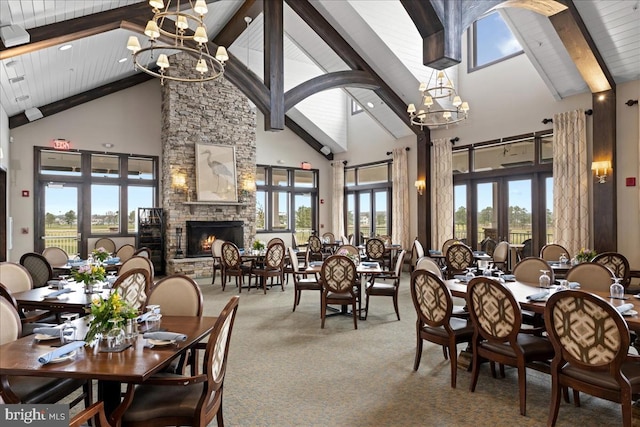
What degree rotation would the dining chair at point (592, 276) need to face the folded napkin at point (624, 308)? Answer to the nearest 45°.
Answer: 0° — it already faces it

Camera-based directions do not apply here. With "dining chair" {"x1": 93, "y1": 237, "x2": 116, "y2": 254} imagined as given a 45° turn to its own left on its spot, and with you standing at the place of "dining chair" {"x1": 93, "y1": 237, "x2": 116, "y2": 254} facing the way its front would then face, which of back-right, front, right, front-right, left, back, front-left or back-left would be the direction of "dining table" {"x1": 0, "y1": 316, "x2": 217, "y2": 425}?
front-right

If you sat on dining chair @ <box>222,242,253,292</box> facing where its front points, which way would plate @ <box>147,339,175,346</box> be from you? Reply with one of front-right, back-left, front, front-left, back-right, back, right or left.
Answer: back-right

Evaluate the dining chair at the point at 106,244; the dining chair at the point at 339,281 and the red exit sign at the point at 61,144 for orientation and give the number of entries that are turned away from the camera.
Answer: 1

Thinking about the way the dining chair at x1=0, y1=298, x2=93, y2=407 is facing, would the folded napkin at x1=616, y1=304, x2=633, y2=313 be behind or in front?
in front

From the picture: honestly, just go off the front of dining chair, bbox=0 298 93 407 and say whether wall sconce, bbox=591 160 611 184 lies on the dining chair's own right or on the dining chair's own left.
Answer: on the dining chair's own left

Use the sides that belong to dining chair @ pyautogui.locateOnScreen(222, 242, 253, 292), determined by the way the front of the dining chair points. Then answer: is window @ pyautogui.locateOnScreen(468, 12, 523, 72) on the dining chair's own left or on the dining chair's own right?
on the dining chair's own right

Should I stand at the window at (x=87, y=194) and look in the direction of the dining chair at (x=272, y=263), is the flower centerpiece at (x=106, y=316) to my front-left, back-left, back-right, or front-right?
front-right

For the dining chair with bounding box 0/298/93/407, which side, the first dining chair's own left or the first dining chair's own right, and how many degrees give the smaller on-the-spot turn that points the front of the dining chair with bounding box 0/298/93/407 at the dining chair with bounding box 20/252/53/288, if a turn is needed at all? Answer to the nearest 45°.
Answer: approximately 135° to the first dining chair's own left

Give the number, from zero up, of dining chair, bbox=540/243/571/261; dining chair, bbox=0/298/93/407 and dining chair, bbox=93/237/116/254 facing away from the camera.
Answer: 0

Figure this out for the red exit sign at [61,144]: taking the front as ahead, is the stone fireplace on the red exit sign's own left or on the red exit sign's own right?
on the red exit sign's own left

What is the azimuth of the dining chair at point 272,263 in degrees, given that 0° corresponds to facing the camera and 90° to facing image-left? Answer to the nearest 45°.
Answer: approximately 135°

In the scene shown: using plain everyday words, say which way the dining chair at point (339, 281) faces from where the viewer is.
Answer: facing away from the viewer
